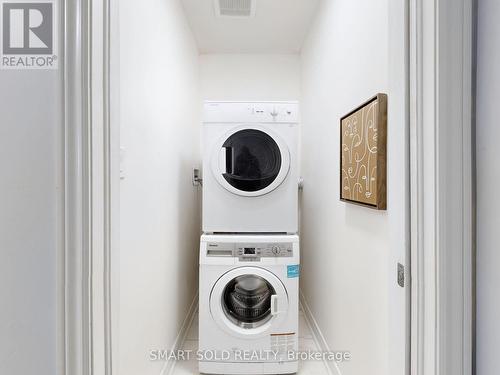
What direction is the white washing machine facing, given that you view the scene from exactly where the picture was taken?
facing the viewer

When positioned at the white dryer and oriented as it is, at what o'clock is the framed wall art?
The framed wall art is roughly at 11 o'clock from the white dryer.

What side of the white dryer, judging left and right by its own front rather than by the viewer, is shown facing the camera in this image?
front

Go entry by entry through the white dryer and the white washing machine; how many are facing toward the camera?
2
